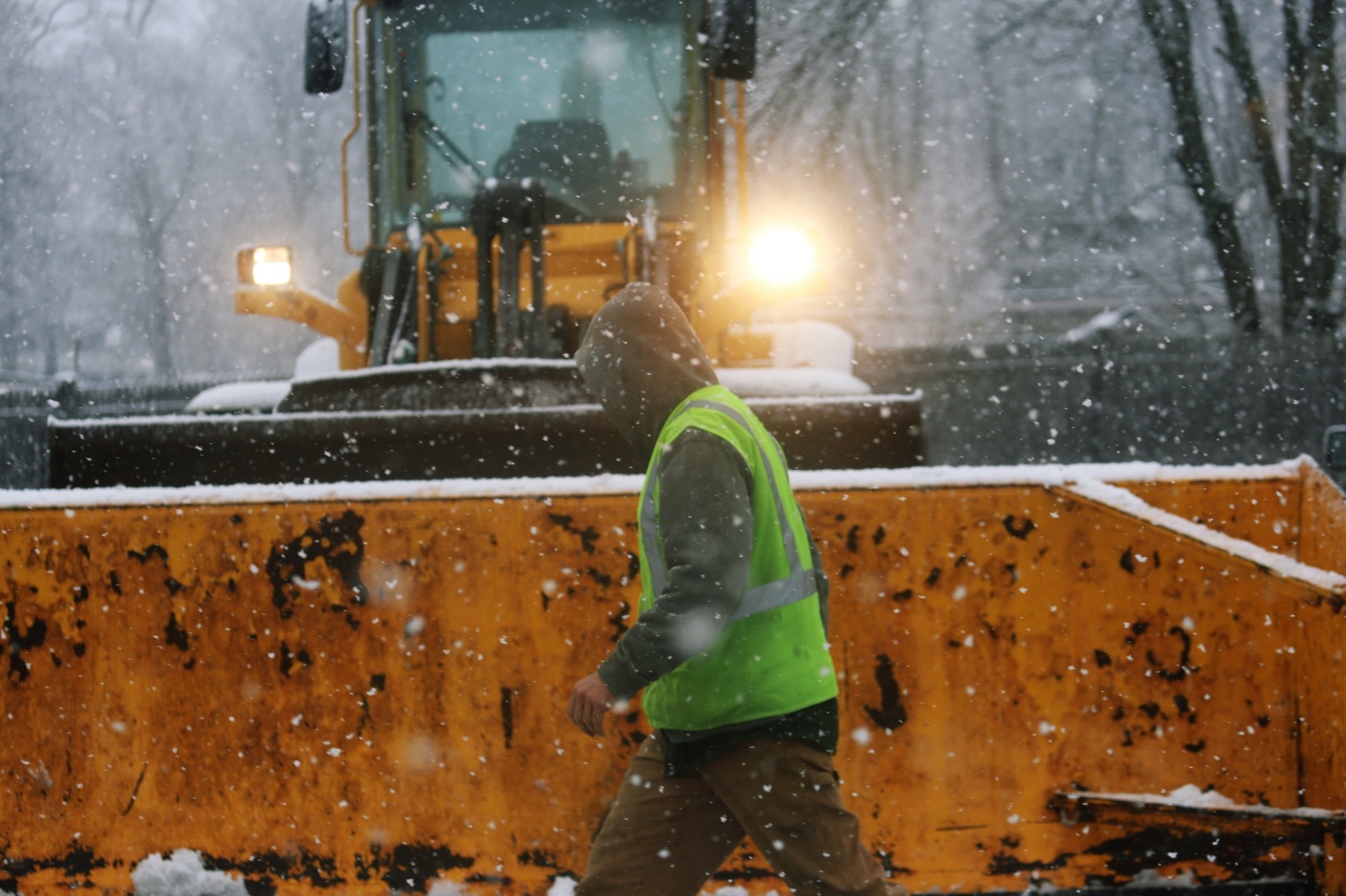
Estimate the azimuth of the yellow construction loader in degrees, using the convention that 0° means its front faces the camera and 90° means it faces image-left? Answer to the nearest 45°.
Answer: approximately 0°

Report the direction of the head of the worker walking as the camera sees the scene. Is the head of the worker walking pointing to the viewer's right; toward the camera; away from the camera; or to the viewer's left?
to the viewer's left

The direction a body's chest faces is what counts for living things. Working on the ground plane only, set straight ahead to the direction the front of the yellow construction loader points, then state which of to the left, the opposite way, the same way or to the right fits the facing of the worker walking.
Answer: to the right

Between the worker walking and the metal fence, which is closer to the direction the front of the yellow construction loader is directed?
the worker walking

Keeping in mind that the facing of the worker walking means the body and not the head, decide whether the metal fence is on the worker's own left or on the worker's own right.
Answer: on the worker's own right

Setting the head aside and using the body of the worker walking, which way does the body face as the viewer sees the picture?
to the viewer's left

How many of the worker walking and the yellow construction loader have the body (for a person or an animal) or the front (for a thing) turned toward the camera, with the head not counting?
1
